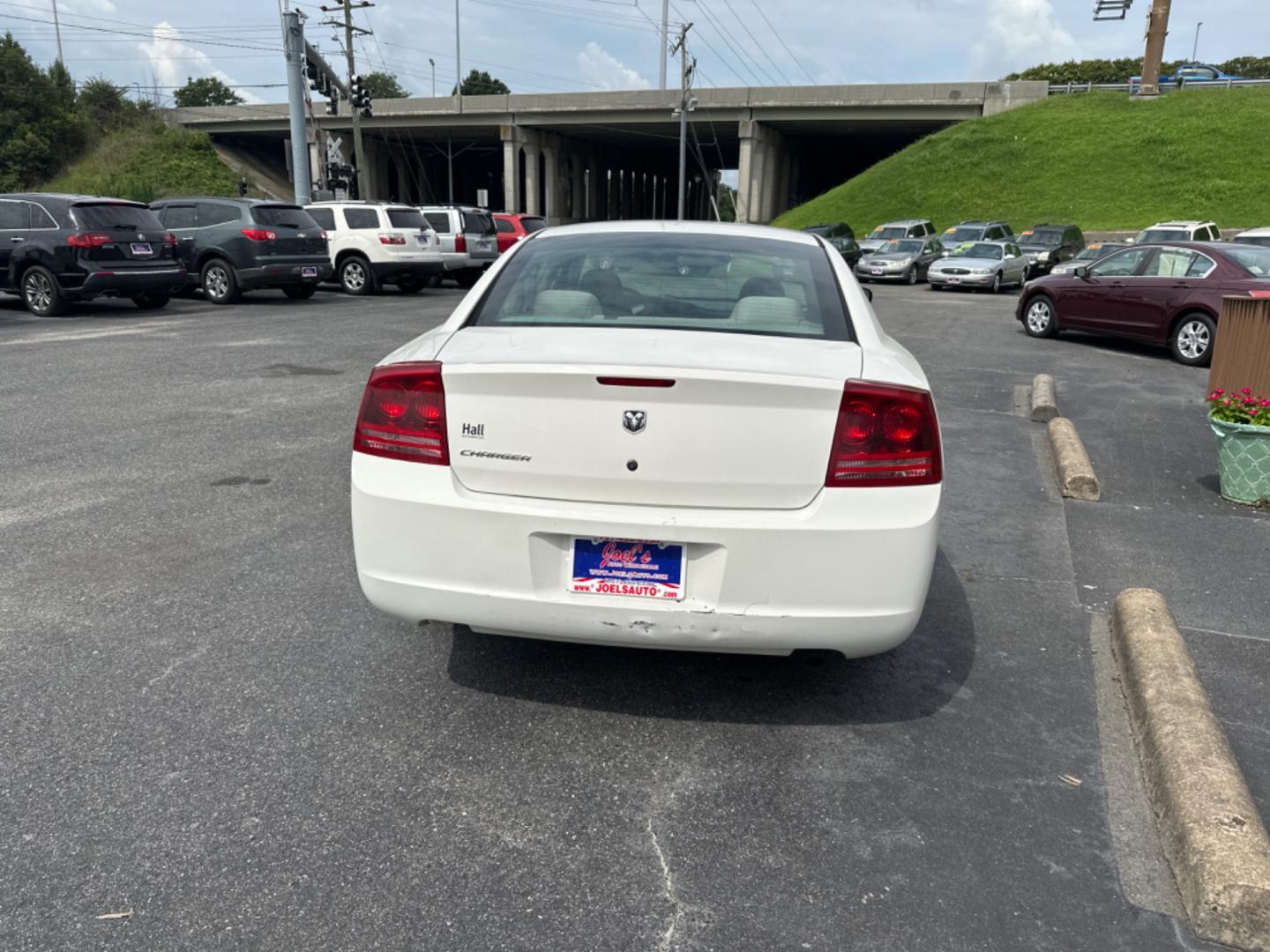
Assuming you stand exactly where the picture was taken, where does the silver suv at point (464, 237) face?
facing away from the viewer and to the left of the viewer

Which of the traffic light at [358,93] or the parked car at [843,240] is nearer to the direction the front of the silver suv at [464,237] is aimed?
the traffic light

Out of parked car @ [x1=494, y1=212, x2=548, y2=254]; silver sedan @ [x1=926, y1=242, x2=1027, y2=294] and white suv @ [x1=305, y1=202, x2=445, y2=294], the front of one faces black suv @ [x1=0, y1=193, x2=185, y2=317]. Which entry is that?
the silver sedan

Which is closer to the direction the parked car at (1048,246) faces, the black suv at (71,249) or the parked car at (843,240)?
the black suv

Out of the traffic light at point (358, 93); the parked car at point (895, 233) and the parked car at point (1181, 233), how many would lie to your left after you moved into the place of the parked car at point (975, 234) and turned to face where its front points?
1

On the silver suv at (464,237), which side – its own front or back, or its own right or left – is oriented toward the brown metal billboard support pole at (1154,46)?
right

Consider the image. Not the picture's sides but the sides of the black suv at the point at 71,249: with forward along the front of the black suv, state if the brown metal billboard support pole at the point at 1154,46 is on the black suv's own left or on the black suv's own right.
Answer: on the black suv's own right

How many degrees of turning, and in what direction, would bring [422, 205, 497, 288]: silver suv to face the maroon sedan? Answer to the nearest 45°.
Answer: approximately 180°

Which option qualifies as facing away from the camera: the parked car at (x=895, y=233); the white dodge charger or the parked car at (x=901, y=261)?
the white dodge charger

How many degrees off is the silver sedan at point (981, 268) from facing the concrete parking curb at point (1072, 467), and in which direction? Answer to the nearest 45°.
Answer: approximately 45° to its left

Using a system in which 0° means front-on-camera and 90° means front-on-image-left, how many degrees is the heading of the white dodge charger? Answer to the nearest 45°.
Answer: approximately 180°

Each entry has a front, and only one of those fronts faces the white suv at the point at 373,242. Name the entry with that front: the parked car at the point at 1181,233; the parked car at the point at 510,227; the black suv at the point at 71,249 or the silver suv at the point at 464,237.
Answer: the parked car at the point at 1181,233

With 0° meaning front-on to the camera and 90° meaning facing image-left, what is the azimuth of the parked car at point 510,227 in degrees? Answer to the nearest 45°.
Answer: approximately 135°

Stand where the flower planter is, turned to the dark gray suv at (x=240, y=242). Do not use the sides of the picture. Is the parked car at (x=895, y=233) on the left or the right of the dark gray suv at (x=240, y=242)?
right

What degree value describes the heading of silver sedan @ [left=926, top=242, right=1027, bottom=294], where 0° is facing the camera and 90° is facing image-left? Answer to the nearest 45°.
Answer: approximately 45°
